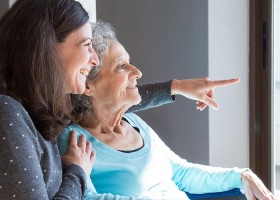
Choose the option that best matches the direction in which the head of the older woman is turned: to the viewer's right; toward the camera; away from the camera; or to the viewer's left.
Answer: to the viewer's right

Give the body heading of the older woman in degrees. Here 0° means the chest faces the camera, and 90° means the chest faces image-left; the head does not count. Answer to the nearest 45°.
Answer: approximately 315°
